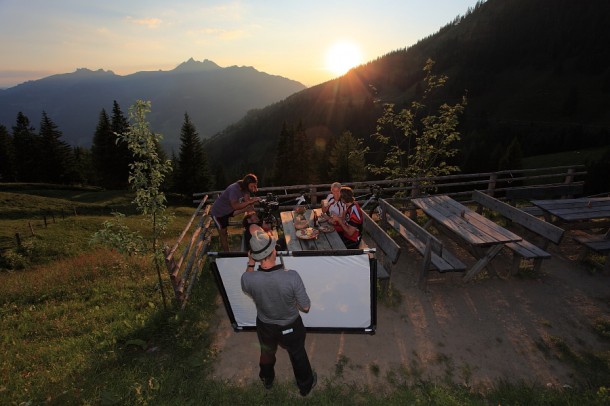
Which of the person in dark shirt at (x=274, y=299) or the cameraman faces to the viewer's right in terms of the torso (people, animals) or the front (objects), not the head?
the cameraman

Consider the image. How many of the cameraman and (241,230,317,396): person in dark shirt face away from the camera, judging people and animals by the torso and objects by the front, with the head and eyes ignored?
1

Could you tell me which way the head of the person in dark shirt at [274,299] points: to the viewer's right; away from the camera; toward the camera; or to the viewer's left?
away from the camera

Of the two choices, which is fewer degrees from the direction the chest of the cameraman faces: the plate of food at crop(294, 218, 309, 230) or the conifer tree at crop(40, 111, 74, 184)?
the plate of food

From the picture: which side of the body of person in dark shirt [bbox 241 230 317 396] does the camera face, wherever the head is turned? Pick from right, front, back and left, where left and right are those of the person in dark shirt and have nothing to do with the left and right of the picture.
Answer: back

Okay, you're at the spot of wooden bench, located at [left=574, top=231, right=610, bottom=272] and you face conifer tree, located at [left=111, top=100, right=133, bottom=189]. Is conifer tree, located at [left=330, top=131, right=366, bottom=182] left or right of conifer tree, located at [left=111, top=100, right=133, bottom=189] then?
right

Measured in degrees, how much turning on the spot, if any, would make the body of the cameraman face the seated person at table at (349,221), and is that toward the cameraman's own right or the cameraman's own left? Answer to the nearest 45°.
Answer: approximately 45° to the cameraman's own right

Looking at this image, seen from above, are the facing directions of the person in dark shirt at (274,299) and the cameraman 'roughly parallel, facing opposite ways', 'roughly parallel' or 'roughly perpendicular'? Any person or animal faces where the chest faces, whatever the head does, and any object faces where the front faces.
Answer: roughly perpendicular

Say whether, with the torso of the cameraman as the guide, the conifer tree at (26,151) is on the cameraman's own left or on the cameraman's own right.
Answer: on the cameraman's own left

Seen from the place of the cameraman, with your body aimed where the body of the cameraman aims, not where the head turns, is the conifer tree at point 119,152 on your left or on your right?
on your left
